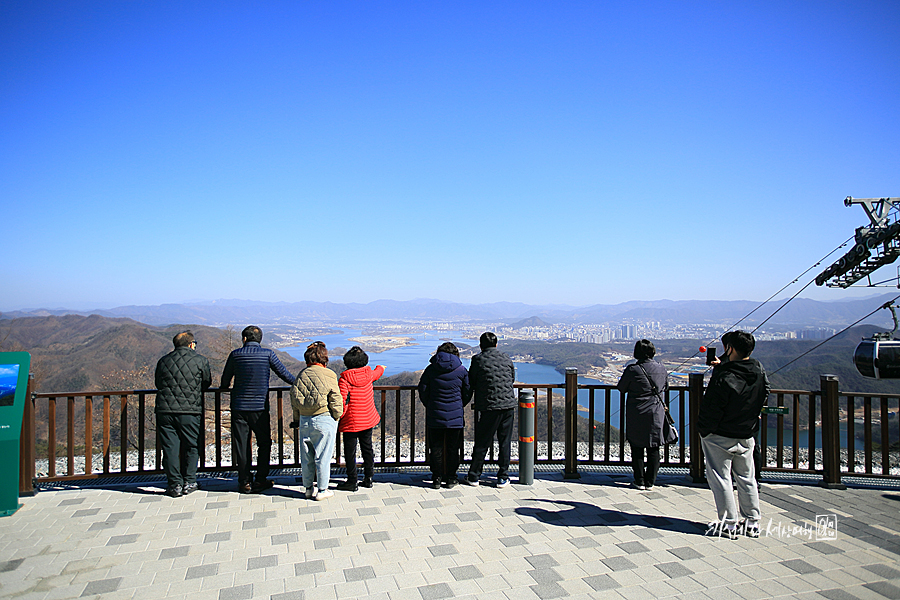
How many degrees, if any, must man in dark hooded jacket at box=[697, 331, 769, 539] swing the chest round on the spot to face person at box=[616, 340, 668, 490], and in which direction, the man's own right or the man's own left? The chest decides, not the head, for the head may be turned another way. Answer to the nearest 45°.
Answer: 0° — they already face them

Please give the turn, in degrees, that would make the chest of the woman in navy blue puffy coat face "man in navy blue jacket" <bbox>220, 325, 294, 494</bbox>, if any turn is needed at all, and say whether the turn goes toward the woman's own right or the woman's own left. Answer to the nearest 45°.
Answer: approximately 90° to the woman's own left

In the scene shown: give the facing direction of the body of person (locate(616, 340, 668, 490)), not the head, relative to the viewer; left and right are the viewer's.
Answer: facing away from the viewer

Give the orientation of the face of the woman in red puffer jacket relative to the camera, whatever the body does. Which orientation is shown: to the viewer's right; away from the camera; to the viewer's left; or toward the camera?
away from the camera

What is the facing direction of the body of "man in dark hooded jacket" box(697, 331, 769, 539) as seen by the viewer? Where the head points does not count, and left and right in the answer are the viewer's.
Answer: facing away from the viewer and to the left of the viewer

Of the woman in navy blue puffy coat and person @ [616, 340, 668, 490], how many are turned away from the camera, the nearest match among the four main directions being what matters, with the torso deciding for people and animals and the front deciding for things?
2

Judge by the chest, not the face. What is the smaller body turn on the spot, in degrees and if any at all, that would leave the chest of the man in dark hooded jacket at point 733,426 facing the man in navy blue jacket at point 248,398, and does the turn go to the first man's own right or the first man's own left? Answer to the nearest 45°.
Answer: approximately 45° to the first man's own left

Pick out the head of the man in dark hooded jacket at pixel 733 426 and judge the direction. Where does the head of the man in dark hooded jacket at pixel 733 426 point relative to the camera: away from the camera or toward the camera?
away from the camera

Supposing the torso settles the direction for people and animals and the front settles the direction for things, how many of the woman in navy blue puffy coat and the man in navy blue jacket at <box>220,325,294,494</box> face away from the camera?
2

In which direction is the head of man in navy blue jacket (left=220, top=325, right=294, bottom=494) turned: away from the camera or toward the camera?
away from the camera

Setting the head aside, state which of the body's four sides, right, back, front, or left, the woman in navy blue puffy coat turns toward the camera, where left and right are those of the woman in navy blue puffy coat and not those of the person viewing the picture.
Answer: back
